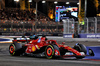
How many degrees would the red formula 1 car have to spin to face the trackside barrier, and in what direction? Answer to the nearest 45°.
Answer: approximately 135° to its left

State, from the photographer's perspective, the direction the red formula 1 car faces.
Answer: facing the viewer and to the right of the viewer
